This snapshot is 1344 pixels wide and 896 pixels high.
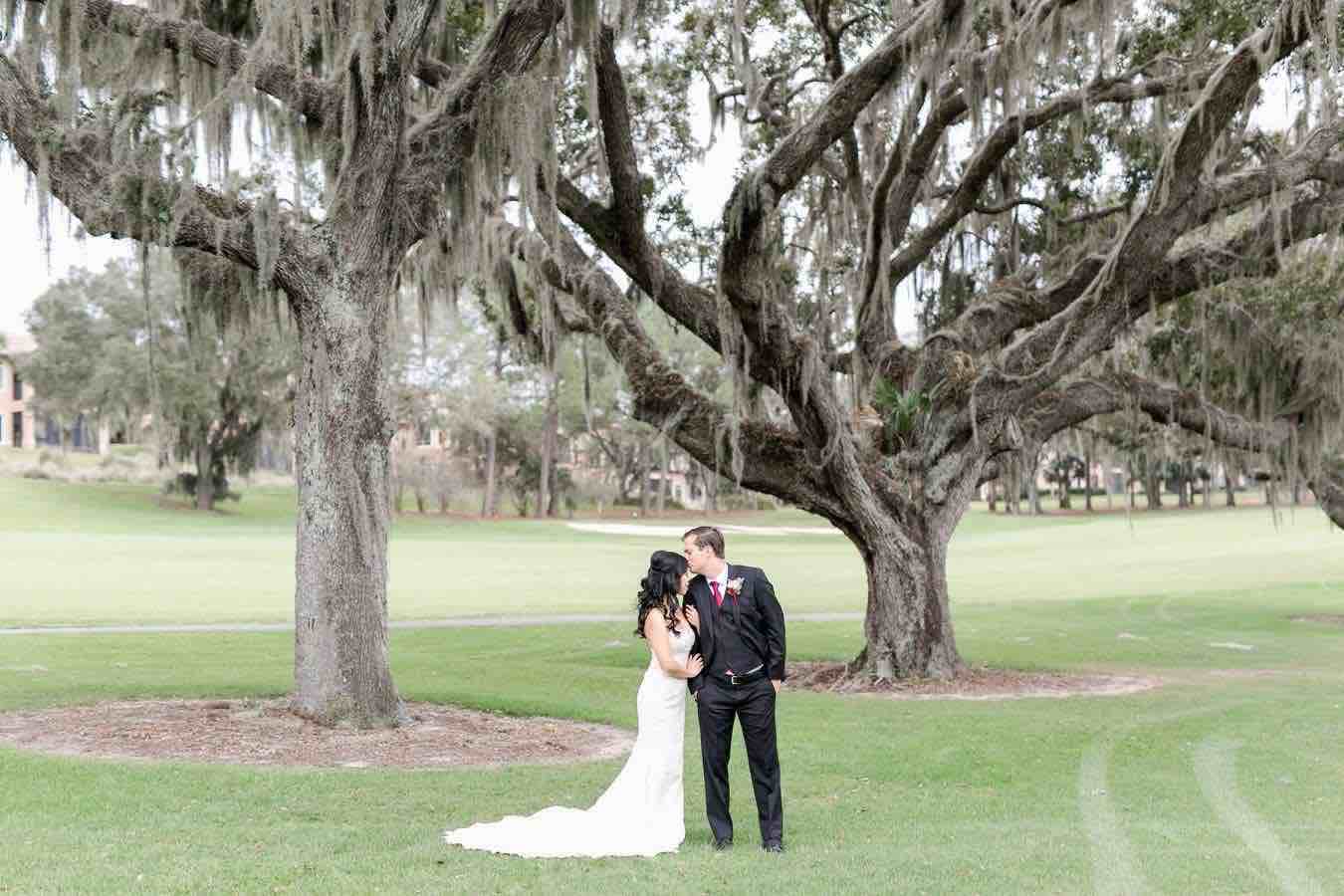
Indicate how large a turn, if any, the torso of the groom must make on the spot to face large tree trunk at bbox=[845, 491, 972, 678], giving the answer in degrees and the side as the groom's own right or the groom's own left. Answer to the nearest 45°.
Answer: approximately 180°

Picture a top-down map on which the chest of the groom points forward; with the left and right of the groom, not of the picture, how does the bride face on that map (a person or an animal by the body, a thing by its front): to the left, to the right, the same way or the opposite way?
to the left

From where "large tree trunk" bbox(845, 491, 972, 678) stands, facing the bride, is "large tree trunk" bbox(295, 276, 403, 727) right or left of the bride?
right

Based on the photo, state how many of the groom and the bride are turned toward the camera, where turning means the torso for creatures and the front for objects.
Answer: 1

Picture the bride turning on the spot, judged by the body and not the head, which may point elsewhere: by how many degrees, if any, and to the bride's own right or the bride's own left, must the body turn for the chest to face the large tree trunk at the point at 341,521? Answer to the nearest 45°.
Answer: approximately 135° to the bride's own left

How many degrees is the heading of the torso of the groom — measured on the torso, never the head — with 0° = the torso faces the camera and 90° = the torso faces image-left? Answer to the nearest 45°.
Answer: approximately 0°

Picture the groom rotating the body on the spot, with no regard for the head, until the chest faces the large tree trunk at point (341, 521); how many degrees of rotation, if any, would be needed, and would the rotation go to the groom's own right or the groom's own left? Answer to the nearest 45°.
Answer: approximately 135° to the groom's own right

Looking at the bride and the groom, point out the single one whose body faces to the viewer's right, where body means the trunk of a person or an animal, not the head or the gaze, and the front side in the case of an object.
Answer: the bride

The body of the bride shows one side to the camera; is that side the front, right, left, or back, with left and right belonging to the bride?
right
